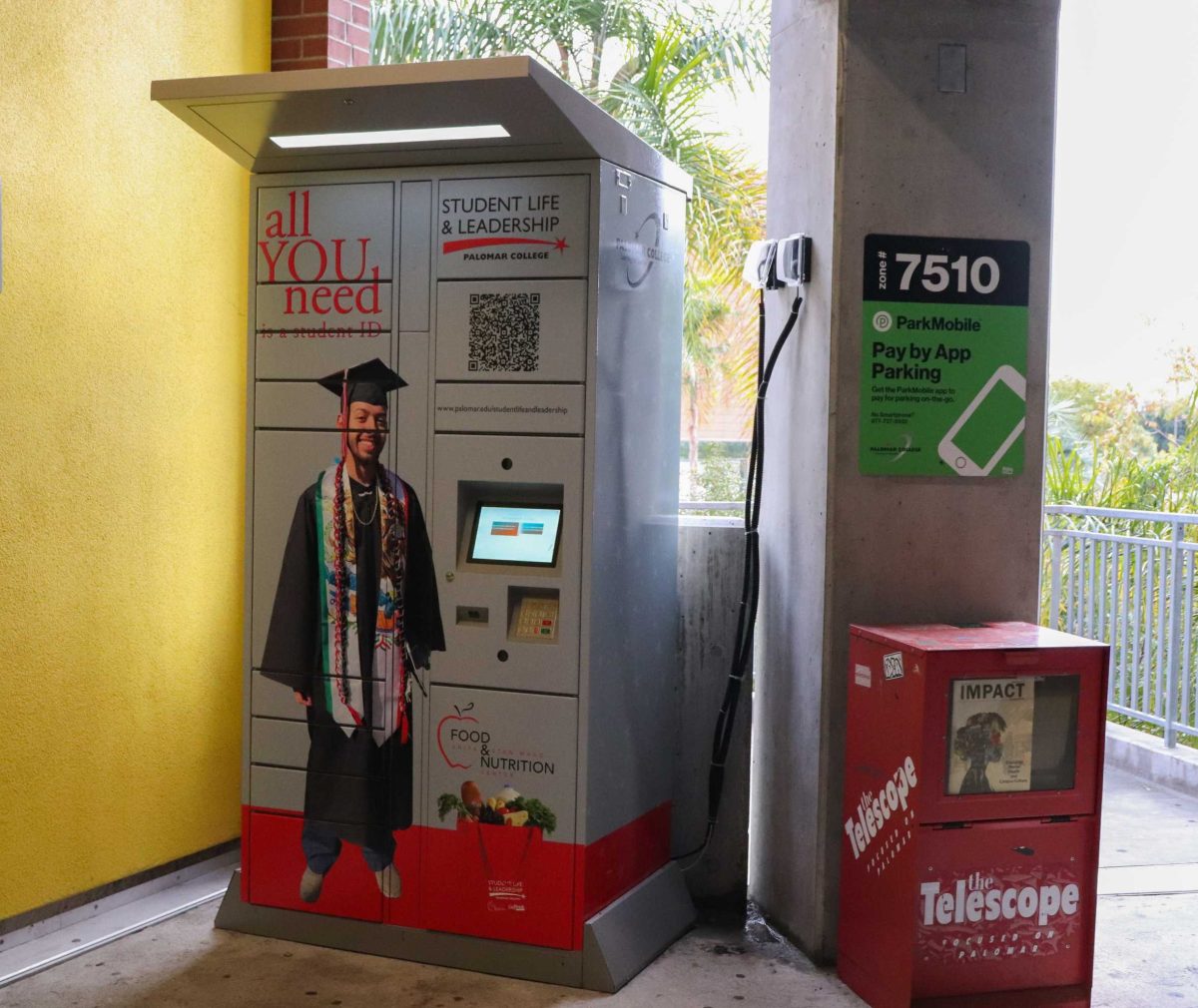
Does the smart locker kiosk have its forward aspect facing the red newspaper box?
no

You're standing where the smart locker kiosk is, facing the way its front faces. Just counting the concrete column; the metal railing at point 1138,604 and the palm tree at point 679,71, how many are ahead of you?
0

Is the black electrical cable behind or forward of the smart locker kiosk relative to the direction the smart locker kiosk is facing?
behind

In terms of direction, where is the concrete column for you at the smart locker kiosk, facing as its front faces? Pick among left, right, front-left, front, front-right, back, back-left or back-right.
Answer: back-left

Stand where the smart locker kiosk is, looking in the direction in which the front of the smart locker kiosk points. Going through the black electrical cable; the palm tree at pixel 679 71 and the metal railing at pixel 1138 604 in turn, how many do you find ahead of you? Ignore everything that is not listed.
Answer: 0

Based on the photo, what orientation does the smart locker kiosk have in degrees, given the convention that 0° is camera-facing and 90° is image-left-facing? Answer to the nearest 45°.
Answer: approximately 45°

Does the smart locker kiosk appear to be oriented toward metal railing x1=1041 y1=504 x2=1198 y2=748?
no

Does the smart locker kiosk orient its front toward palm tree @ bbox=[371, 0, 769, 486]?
no

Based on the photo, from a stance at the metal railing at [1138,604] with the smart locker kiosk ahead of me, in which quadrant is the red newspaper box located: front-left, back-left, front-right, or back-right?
front-left
